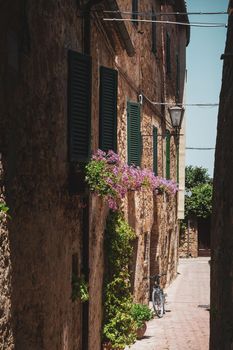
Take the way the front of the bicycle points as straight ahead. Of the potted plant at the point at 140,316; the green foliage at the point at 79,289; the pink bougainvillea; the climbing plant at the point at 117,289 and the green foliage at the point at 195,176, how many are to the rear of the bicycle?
1

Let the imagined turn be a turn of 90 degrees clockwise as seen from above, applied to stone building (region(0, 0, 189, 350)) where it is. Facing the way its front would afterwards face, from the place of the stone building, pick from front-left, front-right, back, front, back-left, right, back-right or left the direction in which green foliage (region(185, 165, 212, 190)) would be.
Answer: back

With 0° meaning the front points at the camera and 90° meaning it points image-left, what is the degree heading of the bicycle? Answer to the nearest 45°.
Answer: approximately 0°

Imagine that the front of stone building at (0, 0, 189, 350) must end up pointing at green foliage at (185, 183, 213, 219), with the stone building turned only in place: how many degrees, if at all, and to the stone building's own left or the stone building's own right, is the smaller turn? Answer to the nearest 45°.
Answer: approximately 90° to the stone building's own left

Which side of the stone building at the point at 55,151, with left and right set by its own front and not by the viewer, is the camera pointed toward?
right

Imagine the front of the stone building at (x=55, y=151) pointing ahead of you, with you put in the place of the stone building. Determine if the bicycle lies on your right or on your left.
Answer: on your left
